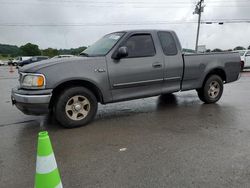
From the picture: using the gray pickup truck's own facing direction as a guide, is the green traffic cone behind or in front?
in front

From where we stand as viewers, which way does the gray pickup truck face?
facing the viewer and to the left of the viewer
